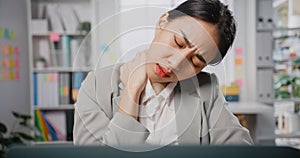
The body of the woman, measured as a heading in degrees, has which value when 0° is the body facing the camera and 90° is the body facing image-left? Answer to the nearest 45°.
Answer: approximately 0°

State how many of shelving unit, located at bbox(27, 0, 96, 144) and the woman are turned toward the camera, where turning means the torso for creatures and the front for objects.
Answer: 2

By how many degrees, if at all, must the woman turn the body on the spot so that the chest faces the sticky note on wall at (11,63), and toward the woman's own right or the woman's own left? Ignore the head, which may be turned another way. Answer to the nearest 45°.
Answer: approximately 135° to the woman's own right

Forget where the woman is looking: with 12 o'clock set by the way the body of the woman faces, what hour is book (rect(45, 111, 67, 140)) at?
The book is roughly at 5 o'clock from the woman.

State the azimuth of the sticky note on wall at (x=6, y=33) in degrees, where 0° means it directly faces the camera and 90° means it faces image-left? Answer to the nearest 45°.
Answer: approximately 315°
